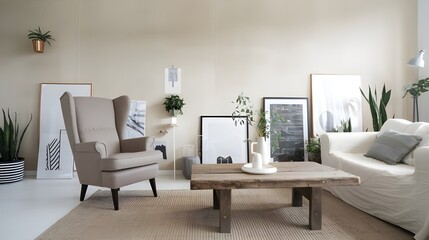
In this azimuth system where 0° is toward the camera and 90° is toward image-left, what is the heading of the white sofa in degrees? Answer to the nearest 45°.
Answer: approximately 45°

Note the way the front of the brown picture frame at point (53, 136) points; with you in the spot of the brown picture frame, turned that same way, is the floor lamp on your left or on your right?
on your left

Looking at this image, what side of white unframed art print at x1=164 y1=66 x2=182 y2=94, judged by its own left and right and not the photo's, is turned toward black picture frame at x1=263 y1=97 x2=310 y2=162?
left

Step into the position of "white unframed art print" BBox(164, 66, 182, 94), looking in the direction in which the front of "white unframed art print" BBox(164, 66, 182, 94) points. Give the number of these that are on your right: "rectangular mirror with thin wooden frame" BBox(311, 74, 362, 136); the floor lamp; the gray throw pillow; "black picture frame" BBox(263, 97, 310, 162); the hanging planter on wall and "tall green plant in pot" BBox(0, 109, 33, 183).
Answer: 2

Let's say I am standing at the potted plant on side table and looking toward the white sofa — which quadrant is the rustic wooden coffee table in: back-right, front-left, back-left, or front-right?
front-right

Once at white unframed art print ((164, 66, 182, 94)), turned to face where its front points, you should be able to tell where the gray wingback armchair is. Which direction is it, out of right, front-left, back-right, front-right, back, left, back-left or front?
front-right

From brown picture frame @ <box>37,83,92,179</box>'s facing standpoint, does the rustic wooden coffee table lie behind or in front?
in front

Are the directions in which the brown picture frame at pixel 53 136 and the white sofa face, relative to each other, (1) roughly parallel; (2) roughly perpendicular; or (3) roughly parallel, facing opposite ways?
roughly perpendicular

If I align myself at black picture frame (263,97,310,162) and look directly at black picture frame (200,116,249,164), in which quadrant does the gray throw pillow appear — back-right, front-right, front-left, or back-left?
back-left

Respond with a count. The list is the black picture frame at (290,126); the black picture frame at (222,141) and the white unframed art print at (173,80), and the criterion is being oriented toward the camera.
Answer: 3

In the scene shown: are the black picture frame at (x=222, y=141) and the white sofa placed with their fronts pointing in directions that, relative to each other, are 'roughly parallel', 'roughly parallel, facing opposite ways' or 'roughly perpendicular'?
roughly perpendicular

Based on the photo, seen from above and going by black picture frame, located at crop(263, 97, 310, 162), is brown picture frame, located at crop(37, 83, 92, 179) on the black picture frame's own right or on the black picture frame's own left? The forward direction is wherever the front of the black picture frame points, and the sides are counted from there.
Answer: on the black picture frame's own right

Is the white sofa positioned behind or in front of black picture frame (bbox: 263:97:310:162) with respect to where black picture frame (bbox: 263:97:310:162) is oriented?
in front

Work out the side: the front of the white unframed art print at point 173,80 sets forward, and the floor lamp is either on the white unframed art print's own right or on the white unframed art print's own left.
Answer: on the white unframed art print's own left

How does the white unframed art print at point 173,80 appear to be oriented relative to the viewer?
toward the camera

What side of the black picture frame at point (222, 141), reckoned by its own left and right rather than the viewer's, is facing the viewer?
front

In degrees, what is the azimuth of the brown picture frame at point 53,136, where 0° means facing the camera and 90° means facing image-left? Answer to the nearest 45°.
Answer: approximately 0°
